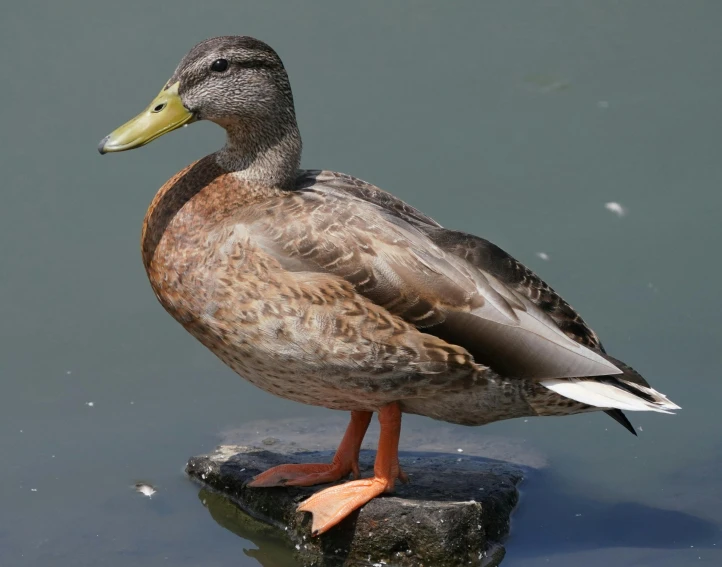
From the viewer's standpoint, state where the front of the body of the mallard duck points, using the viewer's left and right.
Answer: facing to the left of the viewer
